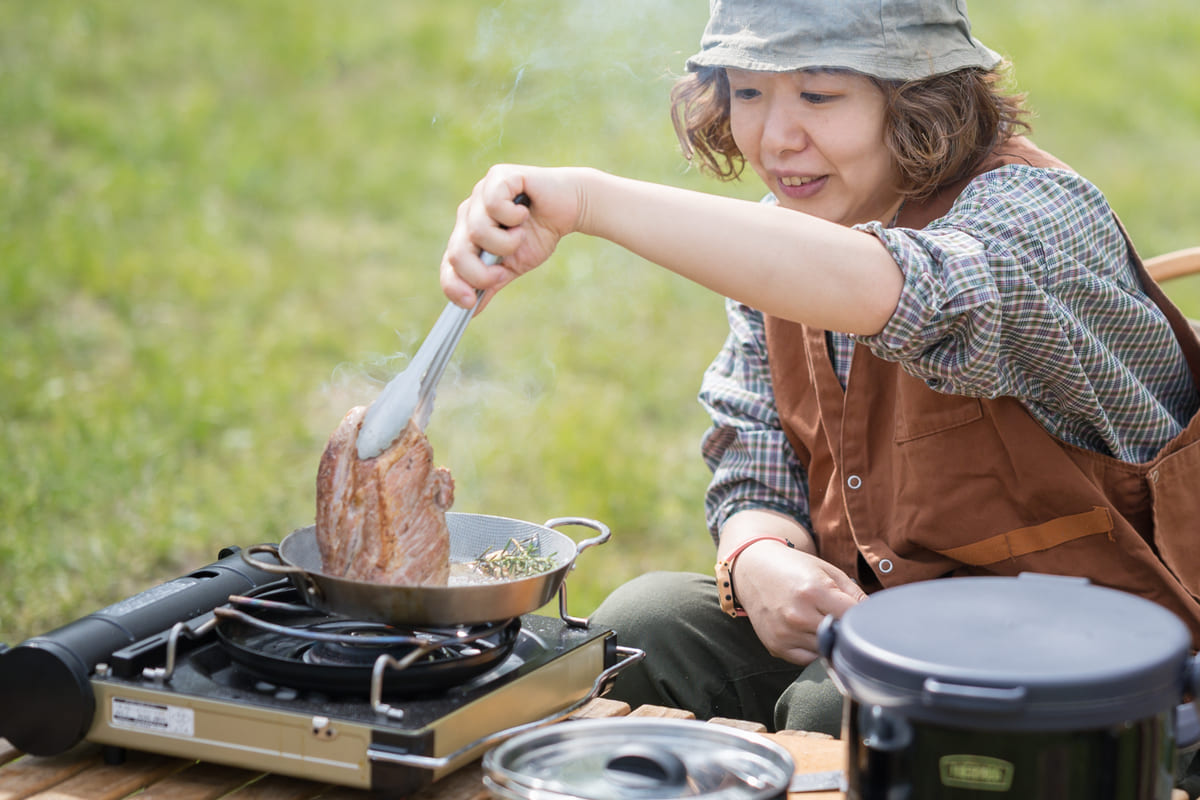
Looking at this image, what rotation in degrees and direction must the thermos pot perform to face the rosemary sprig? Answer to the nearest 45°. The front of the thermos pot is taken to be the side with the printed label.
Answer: approximately 135° to its right

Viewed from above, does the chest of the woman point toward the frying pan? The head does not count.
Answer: yes

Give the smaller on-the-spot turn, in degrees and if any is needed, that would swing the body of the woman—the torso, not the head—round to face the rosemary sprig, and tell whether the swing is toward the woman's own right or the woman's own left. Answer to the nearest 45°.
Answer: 0° — they already face it

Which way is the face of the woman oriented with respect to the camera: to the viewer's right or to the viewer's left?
to the viewer's left

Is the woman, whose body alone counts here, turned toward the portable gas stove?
yes

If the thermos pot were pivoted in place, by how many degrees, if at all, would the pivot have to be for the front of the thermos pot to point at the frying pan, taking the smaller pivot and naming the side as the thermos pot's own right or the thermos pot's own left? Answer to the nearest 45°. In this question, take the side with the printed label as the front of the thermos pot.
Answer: approximately 90° to the thermos pot's own right

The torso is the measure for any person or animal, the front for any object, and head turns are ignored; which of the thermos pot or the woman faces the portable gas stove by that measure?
the woman
